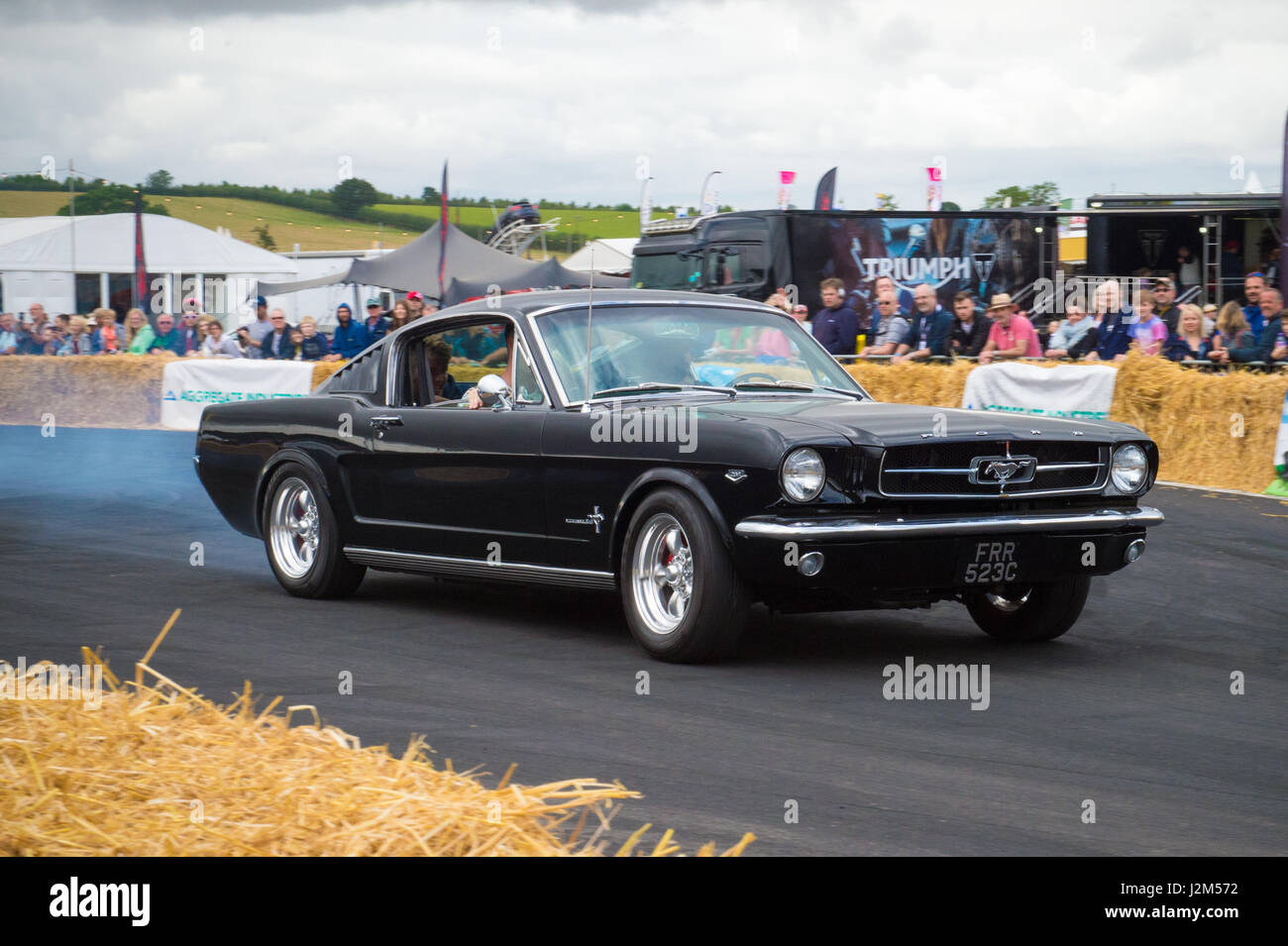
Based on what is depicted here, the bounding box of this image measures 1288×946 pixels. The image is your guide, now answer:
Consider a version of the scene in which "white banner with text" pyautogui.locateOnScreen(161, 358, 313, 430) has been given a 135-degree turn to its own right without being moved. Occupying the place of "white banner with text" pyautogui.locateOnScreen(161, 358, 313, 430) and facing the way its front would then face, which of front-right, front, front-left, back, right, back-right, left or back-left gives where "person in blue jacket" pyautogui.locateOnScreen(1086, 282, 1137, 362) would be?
back

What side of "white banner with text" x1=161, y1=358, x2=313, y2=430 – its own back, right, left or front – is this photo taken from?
front

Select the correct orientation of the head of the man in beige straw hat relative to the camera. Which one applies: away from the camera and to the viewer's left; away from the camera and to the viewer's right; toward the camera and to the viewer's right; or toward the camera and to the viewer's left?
toward the camera and to the viewer's left

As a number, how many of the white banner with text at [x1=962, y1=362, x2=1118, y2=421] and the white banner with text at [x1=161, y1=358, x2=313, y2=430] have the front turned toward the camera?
2

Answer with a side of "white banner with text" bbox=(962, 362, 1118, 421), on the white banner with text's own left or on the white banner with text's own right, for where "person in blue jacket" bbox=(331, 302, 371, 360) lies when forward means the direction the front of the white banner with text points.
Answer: on the white banner with text's own right

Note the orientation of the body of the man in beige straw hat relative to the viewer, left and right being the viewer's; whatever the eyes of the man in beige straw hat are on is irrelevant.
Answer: facing the viewer and to the left of the viewer

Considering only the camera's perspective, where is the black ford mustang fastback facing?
facing the viewer and to the right of the viewer

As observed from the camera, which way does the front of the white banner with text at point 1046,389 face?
facing the viewer

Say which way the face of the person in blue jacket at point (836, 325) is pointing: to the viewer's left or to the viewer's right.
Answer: to the viewer's left

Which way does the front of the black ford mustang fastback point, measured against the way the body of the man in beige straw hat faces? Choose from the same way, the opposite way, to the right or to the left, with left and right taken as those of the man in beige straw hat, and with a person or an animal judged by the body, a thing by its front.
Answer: to the left
